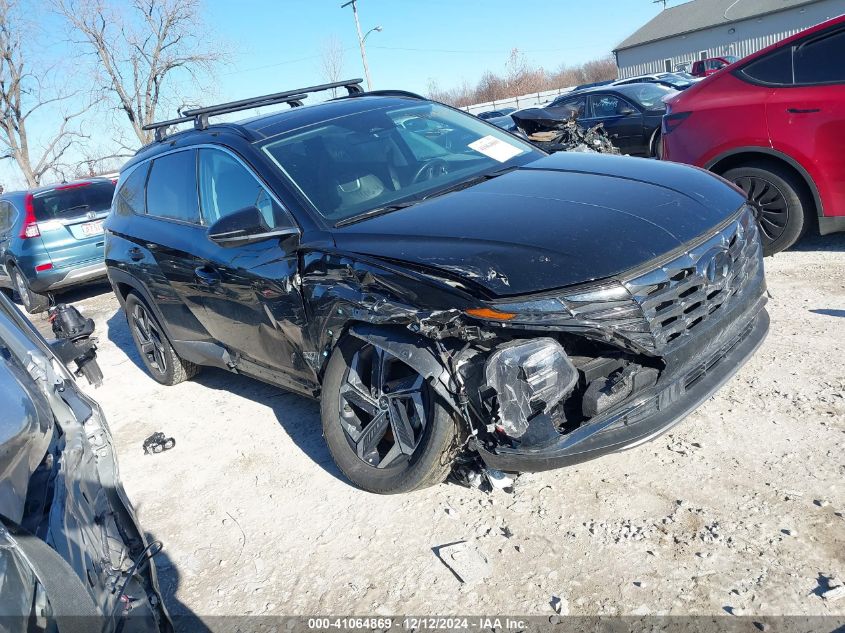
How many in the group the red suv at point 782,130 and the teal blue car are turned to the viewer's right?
1

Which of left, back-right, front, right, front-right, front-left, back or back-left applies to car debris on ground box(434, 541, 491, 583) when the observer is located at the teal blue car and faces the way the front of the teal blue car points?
back-left

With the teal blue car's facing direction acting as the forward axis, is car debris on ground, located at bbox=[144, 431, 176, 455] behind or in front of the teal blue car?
behind

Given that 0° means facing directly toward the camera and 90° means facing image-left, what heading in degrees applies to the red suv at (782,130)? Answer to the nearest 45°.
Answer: approximately 270°

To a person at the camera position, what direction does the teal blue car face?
facing away from the viewer and to the left of the viewer

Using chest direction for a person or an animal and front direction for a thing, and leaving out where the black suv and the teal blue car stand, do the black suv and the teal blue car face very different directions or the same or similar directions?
very different directions

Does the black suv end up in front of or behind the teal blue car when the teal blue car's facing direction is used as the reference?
behind

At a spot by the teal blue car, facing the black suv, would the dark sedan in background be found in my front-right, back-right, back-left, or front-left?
front-left

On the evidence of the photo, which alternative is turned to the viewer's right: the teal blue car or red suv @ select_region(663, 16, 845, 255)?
the red suv

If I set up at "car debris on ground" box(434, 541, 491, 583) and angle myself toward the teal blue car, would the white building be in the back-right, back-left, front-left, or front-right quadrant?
front-right

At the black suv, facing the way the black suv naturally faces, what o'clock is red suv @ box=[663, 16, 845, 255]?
The red suv is roughly at 9 o'clock from the black suv.
